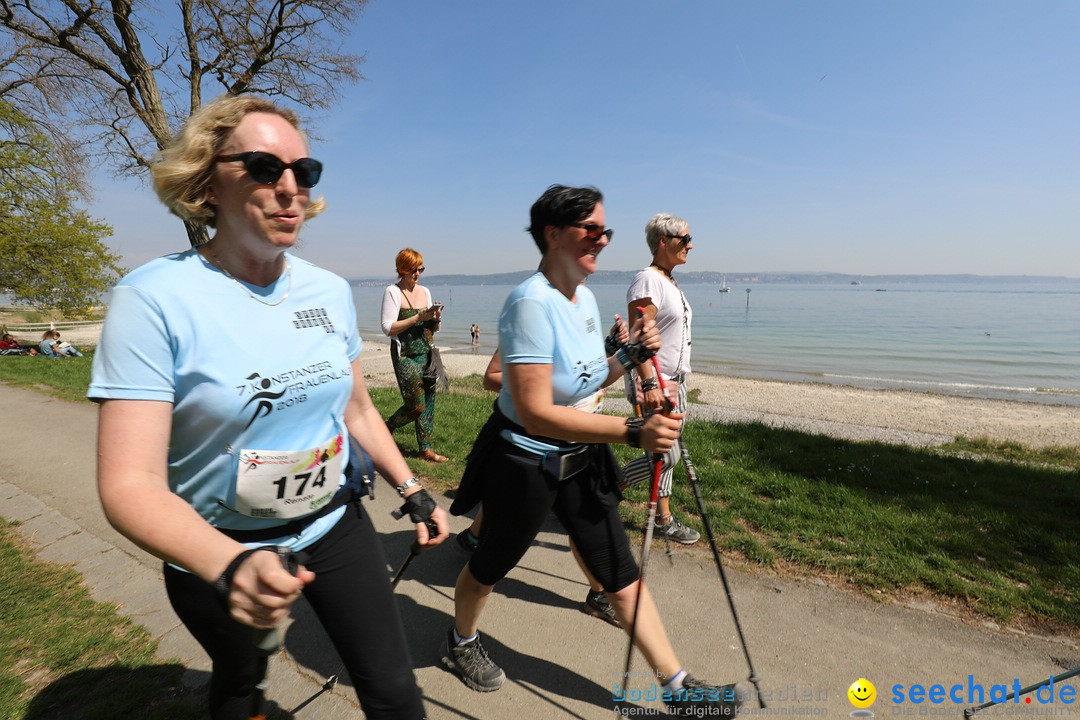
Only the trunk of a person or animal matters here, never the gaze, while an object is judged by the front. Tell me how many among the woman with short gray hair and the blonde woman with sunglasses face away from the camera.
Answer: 0

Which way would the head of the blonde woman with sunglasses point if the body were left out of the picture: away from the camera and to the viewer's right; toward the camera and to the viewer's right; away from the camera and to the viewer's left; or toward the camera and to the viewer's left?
toward the camera and to the viewer's right

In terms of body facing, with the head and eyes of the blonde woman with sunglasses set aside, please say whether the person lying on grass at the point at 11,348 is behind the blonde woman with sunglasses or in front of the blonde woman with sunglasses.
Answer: behind

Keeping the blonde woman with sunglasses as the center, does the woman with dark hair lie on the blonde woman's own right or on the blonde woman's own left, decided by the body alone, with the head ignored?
on the blonde woman's own left

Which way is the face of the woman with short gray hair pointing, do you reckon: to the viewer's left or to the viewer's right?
to the viewer's right

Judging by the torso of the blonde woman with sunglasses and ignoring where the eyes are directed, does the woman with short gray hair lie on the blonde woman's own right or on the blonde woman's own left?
on the blonde woman's own left
